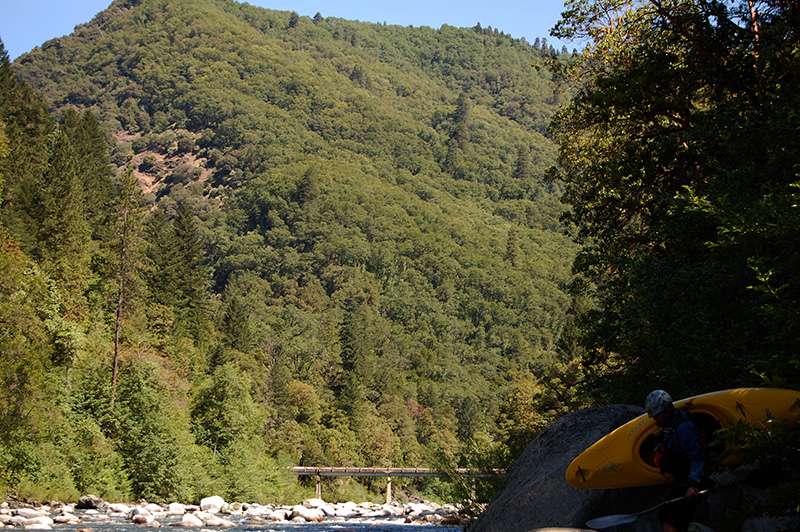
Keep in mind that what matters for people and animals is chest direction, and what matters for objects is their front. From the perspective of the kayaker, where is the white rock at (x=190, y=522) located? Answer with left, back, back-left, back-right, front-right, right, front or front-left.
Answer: front-right

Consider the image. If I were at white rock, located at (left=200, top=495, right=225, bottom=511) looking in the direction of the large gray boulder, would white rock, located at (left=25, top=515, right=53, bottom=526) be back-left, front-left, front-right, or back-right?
front-right

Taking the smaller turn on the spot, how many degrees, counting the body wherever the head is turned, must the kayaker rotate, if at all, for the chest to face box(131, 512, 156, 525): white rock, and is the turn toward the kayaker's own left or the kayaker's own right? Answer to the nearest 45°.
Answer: approximately 45° to the kayaker's own right

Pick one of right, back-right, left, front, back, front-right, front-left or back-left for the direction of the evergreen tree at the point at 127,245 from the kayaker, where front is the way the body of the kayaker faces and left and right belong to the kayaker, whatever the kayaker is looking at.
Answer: front-right

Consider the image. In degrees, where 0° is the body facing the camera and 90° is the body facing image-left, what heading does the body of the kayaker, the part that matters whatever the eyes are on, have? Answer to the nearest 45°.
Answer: approximately 90°

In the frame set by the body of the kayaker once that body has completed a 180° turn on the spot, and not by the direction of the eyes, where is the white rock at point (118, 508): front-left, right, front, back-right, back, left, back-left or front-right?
back-left

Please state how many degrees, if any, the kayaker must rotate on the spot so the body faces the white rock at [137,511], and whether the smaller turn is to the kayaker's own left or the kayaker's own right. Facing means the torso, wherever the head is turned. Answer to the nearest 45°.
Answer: approximately 45° to the kayaker's own right

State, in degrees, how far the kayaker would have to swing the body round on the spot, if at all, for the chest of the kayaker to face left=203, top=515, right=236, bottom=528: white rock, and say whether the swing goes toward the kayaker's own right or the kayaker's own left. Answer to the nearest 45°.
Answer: approximately 45° to the kayaker's own right

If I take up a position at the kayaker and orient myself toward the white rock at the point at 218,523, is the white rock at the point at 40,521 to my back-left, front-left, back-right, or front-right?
front-left

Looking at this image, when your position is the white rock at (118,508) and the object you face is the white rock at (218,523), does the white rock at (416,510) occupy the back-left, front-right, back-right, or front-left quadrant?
front-left

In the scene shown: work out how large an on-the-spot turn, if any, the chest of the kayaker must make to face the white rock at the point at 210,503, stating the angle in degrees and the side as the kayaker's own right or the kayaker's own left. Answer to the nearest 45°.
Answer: approximately 45° to the kayaker's own right
